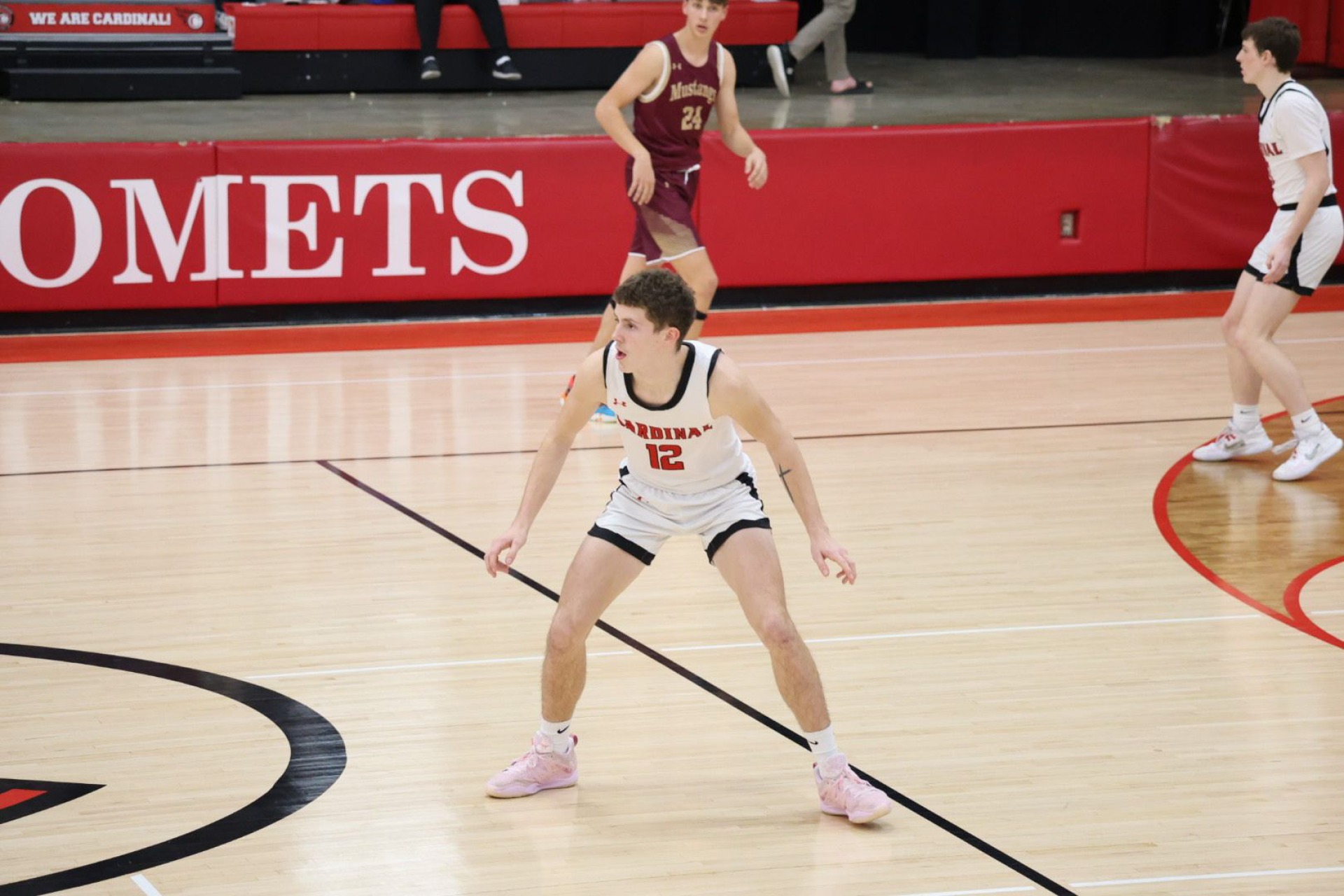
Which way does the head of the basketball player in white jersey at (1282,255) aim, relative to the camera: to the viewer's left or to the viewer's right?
to the viewer's left

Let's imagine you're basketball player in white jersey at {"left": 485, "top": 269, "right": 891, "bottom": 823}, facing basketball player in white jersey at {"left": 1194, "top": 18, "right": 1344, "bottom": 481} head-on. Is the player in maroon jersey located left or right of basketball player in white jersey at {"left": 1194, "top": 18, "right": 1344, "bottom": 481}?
left

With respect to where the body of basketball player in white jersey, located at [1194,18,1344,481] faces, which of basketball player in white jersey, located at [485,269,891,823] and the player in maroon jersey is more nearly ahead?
the player in maroon jersey

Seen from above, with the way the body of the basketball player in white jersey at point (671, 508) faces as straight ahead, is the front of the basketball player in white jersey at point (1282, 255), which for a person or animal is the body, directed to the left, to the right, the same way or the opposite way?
to the right

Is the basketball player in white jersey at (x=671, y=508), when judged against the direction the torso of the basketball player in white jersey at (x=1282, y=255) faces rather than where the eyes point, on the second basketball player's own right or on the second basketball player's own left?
on the second basketball player's own left

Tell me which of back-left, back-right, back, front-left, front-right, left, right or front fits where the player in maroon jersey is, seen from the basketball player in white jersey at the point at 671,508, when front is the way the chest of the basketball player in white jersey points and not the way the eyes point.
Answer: back

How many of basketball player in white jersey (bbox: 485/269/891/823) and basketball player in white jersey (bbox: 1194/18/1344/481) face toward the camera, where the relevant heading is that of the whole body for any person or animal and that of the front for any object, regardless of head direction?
1

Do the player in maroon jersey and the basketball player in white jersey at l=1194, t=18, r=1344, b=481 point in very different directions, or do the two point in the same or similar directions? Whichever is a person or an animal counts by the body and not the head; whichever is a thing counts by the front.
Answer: very different directions

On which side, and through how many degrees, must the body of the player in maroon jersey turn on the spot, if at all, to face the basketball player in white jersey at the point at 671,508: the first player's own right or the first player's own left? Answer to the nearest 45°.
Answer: approximately 45° to the first player's own right

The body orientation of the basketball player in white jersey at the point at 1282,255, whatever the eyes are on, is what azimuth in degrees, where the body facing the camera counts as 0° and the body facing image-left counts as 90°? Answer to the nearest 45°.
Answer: approximately 90°

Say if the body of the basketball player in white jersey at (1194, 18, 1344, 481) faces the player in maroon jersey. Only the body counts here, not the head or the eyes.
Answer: yes

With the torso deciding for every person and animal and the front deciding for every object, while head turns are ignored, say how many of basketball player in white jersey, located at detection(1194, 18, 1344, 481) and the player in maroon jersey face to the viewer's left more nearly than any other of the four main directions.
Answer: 1

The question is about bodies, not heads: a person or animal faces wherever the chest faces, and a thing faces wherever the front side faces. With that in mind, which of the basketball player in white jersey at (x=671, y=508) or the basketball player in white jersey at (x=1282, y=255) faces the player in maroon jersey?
the basketball player in white jersey at (x=1282, y=255)

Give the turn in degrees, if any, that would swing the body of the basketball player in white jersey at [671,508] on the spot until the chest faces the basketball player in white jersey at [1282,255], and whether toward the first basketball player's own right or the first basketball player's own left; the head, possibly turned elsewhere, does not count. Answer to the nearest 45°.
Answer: approximately 135° to the first basketball player's own left
